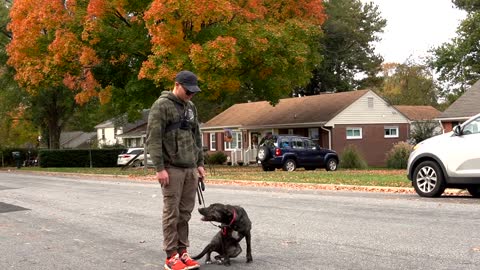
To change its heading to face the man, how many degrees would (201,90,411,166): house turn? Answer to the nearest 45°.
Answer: approximately 45° to its left

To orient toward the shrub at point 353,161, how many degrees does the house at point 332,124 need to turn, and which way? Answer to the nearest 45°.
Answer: approximately 45° to its left

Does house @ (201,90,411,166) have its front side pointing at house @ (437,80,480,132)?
no

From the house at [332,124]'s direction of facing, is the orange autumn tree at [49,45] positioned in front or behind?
in front

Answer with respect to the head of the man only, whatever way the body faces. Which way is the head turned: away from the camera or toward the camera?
toward the camera

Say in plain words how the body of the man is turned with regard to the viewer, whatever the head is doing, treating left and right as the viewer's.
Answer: facing the viewer and to the right of the viewer

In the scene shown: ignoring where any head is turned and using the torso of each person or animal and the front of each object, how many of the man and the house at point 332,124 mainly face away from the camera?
0

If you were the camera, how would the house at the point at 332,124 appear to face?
facing the viewer and to the left of the viewer

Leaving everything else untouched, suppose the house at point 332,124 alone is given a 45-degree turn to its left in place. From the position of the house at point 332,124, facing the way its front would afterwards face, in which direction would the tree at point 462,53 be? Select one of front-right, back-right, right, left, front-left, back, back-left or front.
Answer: left

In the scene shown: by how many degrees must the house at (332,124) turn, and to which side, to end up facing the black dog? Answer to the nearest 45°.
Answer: approximately 45° to its left

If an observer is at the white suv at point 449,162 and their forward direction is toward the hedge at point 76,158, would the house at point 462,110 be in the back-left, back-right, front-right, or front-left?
front-right

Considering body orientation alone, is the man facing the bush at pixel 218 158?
no

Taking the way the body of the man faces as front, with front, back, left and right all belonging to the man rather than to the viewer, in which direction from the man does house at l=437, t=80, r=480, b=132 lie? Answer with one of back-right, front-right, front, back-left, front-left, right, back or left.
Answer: left

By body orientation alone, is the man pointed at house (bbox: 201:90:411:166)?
no
